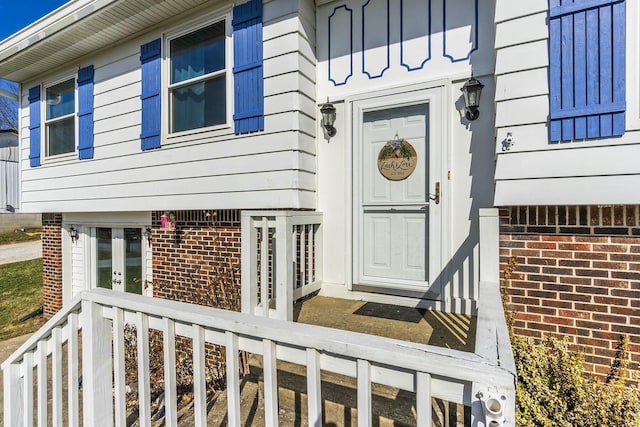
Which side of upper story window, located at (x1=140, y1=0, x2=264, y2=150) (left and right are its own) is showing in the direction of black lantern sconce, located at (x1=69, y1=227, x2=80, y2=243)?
right

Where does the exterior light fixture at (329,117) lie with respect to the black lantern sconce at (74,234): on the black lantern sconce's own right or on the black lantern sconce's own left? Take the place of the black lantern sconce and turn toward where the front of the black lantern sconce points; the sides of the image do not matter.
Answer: on the black lantern sconce's own left

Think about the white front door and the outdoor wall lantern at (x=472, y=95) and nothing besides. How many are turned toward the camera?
2

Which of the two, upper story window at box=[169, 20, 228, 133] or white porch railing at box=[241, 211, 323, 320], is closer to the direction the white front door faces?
the white porch railing

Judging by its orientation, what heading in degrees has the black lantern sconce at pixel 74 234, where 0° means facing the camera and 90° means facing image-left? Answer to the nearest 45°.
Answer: approximately 45°

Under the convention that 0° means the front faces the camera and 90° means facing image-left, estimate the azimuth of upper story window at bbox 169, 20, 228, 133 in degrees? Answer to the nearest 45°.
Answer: approximately 45°

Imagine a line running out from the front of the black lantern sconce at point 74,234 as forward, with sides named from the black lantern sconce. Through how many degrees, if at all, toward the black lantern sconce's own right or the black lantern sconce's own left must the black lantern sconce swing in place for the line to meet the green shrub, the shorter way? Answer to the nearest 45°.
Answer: approximately 45° to the black lantern sconce's own left
